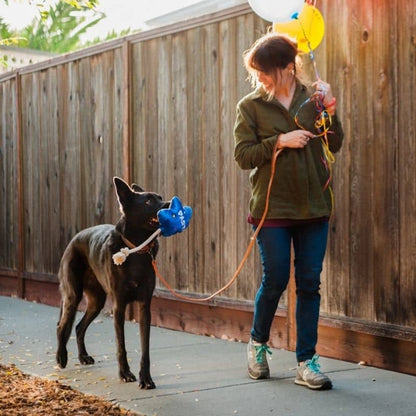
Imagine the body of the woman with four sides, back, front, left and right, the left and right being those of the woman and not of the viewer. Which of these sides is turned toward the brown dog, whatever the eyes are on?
right

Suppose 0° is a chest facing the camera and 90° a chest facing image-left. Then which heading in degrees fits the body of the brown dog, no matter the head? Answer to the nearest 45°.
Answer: approximately 315°

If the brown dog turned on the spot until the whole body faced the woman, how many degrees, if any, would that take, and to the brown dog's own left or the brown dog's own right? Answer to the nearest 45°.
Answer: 0° — it already faces them

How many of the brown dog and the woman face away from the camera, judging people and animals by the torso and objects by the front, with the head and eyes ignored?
0
